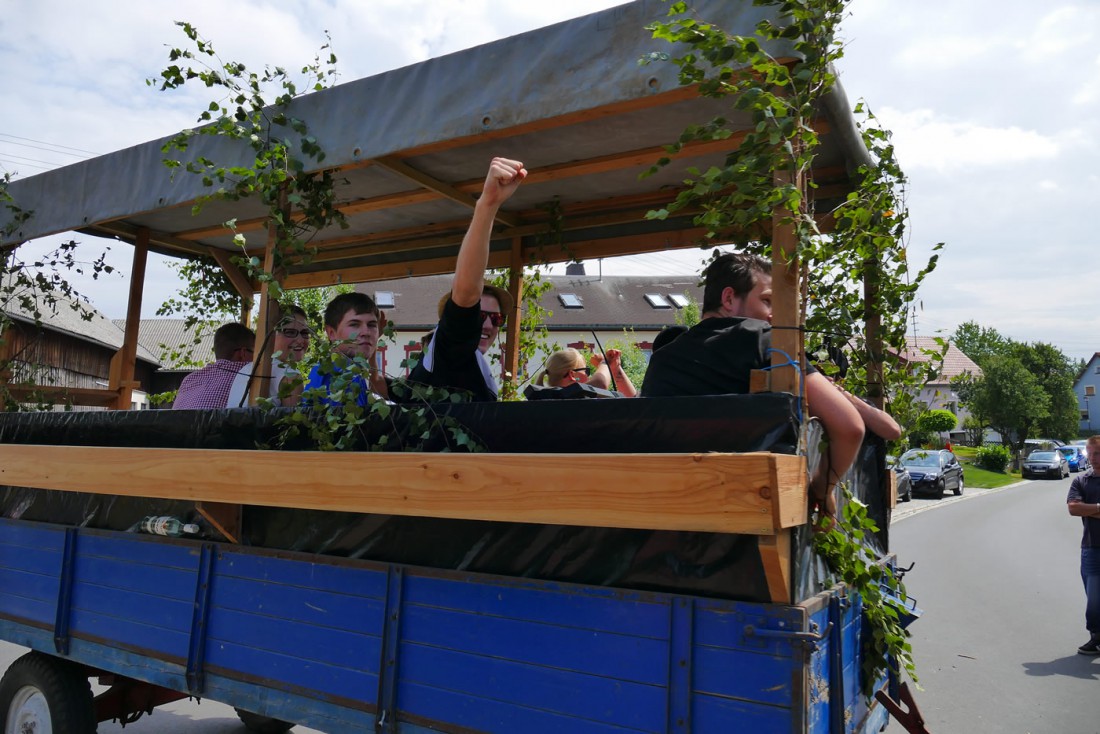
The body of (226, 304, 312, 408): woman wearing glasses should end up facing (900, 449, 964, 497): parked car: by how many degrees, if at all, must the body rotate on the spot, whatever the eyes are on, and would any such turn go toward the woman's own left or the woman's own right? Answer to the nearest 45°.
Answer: approximately 90° to the woman's own left

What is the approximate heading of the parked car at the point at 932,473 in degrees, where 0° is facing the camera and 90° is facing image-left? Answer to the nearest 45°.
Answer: approximately 45°

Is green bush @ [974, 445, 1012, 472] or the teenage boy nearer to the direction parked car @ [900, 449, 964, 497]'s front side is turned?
the teenage boy

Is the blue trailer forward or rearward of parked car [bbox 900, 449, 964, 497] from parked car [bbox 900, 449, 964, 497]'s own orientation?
forward

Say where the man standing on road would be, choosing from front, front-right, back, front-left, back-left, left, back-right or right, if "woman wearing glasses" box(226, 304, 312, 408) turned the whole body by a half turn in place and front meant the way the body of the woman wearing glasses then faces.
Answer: back-right

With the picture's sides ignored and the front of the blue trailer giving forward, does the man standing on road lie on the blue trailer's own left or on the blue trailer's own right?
on the blue trailer's own right

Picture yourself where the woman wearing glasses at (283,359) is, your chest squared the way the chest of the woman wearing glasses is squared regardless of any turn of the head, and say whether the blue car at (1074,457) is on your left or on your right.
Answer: on your left

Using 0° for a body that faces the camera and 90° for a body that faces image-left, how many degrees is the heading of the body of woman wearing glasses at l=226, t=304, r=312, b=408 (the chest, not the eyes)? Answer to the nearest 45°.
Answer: approximately 315°

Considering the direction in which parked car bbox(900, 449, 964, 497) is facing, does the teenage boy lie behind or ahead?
ahead
